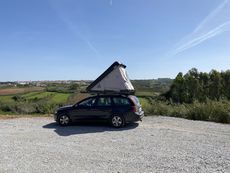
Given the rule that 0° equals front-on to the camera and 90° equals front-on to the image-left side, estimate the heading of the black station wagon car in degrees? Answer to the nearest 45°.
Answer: approximately 90°

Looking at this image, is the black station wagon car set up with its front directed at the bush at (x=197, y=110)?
no
